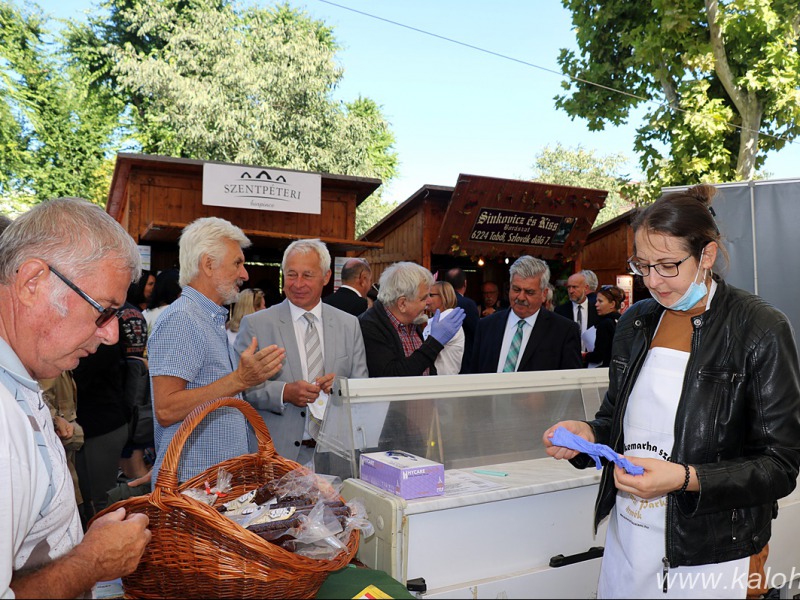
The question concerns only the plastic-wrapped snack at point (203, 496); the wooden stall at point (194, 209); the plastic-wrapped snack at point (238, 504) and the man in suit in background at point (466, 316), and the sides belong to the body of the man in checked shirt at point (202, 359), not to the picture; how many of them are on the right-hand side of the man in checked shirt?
2

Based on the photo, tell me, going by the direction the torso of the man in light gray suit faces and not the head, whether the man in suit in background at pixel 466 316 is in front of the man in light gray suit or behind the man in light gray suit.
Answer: behind

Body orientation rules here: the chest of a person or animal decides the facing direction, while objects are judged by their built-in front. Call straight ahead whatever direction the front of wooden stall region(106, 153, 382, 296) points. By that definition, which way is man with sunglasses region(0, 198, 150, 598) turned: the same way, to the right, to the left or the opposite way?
to the left

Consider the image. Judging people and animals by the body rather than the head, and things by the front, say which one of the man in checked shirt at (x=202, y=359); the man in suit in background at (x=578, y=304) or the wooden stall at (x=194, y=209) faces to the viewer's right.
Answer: the man in checked shirt

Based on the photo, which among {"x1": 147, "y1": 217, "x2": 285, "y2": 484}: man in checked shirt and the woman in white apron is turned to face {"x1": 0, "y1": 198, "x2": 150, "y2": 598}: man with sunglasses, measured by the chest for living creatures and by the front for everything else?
the woman in white apron

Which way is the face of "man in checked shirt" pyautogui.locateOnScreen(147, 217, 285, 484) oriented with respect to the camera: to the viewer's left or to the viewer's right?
to the viewer's right

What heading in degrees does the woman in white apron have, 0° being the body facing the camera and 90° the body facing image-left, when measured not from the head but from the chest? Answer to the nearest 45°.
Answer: approximately 45°

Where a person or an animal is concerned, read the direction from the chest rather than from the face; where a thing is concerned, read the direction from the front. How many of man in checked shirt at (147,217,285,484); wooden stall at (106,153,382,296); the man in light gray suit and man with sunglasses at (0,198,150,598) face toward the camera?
2

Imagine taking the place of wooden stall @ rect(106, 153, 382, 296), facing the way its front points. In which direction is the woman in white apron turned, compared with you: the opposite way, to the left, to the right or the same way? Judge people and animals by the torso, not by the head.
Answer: to the right

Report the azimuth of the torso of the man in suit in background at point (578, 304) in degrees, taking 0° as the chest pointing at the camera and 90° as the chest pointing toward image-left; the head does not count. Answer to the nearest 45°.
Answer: approximately 45°

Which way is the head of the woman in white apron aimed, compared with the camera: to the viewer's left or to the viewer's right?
to the viewer's left

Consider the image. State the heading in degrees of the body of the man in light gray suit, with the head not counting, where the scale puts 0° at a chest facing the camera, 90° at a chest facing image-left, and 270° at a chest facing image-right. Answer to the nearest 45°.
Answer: approximately 0°

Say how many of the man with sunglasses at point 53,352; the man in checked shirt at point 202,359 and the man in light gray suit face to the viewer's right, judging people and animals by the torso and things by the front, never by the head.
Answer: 2
